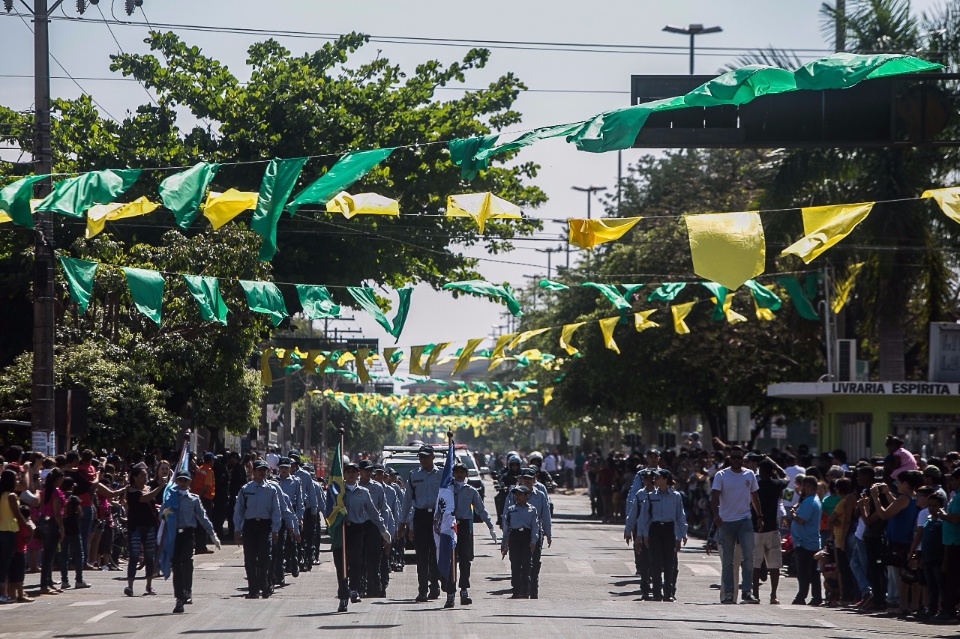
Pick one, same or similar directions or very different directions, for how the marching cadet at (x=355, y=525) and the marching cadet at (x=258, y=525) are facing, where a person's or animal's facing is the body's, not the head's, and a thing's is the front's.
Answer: same or similar directions

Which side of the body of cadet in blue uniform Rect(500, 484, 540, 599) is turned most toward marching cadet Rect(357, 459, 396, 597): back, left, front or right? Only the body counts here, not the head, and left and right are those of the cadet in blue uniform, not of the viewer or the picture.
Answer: right

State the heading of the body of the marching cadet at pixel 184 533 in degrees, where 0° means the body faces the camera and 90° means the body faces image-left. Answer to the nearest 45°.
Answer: approximately 0°

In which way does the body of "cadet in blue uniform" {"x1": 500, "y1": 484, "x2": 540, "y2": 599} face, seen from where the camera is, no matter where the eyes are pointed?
toward the camera

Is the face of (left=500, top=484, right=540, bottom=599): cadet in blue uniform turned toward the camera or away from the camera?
toward the camera

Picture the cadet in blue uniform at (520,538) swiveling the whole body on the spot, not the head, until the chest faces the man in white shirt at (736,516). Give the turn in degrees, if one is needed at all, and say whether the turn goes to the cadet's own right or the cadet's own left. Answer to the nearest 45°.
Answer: approximately 90° to the cadet's own left

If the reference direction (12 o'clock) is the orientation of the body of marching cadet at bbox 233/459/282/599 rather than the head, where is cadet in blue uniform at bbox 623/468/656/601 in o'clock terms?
The cadet in blue uniform is roughly at 9 o'clock from the marching cadet.

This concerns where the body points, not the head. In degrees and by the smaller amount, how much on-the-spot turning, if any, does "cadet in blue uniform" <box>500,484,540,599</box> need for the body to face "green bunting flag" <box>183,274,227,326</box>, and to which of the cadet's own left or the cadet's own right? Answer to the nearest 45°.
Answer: approximately 135° to the cadet's own right

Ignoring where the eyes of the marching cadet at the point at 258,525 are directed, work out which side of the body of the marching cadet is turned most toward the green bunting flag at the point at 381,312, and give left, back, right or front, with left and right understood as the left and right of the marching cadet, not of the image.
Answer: back

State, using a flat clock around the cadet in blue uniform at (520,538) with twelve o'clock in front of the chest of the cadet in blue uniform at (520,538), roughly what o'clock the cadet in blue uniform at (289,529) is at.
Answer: the cadet in blue uniform at (289,529) is roughly at 4 o'clock from the cadet in blue uniform at (520,538).

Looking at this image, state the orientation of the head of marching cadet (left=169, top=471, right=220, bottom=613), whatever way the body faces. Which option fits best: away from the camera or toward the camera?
toward the camera

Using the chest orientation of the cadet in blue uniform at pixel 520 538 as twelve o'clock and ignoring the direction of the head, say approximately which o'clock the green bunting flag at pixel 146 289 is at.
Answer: The green bunting flag is roughly at 4 o'clock from the cadet in blue uniform.

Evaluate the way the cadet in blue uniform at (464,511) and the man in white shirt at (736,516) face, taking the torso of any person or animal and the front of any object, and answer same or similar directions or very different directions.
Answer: same or similar directions

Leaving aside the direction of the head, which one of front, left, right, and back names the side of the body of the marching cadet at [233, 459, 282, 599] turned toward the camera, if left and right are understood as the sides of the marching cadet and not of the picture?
front

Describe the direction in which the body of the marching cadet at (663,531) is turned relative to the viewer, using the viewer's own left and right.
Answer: facing the viewer

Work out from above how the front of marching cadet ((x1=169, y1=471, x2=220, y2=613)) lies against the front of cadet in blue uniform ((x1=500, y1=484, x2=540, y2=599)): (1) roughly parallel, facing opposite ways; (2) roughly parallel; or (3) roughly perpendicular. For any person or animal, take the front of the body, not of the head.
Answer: roughly parallel
